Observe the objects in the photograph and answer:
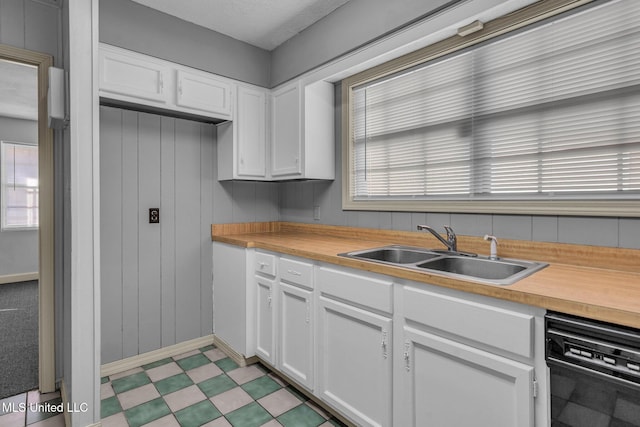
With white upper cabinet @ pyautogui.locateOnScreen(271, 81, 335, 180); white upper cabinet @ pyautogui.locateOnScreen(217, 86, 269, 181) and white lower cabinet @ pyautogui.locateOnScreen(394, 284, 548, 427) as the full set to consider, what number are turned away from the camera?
0

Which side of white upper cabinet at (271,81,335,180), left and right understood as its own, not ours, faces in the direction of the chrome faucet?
left

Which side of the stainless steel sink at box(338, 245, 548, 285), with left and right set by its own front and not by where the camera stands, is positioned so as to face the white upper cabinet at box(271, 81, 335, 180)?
right

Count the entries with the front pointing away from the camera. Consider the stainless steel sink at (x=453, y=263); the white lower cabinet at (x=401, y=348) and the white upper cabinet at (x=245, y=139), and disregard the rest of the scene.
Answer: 0

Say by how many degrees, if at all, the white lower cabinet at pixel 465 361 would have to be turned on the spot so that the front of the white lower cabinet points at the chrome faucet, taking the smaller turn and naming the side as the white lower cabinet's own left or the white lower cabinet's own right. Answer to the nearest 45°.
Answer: approximately 135° to the white lower cabinet's own right

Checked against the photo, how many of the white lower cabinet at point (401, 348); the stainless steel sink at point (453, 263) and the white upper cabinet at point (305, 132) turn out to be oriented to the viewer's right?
0

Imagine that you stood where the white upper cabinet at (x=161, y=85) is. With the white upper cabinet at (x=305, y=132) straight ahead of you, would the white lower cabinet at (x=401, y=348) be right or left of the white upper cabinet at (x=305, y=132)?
right

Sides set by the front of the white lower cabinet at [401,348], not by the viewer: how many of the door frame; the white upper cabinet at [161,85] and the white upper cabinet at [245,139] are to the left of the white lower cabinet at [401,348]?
0

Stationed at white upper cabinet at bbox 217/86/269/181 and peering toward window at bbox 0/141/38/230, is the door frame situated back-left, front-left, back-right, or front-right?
front-left

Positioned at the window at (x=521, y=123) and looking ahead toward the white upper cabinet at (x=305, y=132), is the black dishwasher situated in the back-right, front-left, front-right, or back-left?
back-left

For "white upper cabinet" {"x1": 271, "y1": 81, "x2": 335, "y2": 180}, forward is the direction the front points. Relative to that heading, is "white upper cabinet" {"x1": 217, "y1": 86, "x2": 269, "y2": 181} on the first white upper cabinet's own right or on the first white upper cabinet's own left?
on the first white upper cabinet's own right

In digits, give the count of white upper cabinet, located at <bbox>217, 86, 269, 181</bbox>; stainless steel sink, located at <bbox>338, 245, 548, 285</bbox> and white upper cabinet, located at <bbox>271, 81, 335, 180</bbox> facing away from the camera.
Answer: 0

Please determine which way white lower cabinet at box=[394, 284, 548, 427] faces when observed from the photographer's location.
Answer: facing the viewer and to the left of the viewer

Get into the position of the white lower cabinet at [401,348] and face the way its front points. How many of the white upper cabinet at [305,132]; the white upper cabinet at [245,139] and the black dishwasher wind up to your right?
2

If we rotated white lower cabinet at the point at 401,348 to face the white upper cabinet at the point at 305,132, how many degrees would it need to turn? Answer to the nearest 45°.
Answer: approximately 90° to its right
